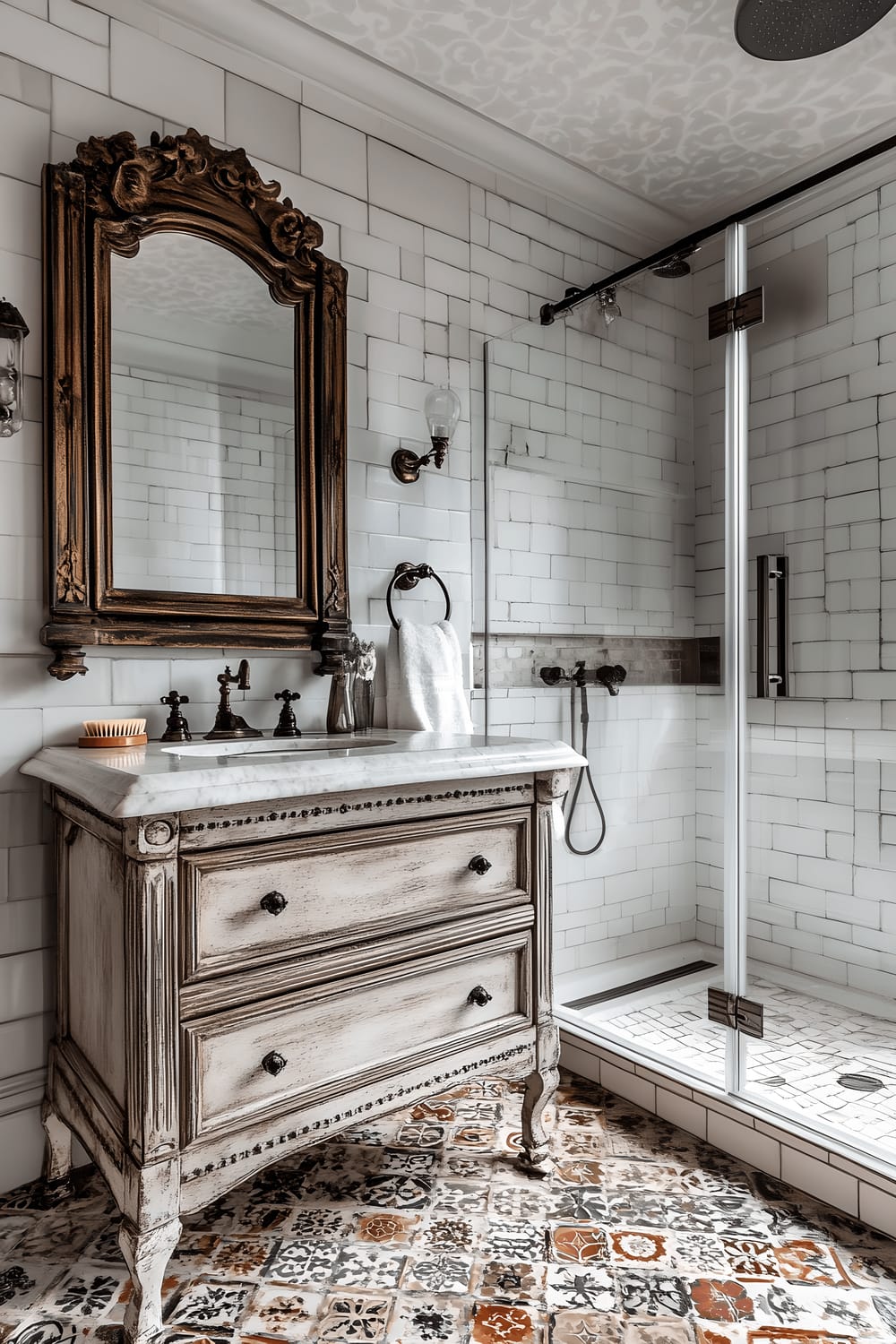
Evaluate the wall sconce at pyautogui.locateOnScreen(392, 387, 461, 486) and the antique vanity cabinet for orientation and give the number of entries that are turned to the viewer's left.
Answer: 0

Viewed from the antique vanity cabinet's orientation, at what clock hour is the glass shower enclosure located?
The glass shower enclosure is roughly at 10 o'clock from the antique vanity cabinet.

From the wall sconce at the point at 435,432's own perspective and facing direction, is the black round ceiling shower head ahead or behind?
ahead

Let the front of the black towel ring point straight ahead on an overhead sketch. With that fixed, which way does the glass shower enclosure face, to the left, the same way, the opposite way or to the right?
to the right

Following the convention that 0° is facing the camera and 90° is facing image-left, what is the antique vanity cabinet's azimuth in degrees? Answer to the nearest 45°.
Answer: approximately 315°

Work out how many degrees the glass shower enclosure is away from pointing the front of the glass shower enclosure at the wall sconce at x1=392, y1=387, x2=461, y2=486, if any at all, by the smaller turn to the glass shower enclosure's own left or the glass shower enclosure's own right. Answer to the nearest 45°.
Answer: approximately 45° to the glass shower enclosure's own right

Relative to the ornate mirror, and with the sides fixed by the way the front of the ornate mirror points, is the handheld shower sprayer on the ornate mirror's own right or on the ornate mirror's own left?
on the ornate mirror's own left

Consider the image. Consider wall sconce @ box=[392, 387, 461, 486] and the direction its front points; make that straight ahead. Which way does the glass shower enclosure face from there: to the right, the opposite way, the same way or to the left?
to the right

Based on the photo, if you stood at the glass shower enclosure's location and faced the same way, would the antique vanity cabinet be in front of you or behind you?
in front
